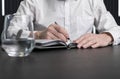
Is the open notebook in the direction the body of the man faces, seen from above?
yes

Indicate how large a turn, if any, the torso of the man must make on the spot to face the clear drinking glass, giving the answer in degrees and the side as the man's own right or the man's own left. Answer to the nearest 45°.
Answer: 0° — they already face it

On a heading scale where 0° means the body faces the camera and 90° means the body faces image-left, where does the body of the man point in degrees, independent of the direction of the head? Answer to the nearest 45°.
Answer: approximately 0°
